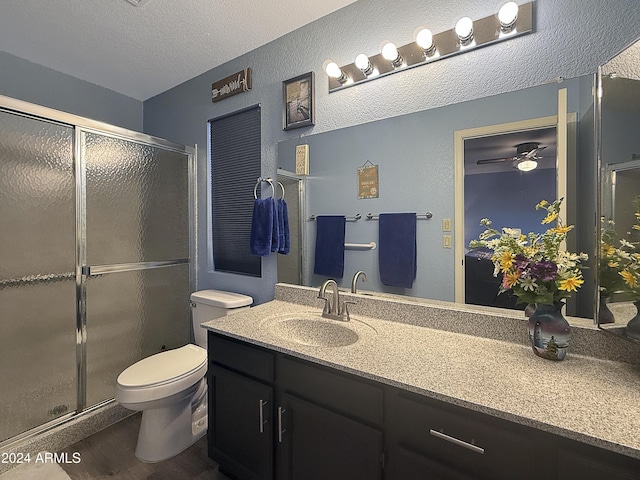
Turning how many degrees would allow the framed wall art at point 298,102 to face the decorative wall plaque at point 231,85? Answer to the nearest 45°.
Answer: approximately 90° to its right

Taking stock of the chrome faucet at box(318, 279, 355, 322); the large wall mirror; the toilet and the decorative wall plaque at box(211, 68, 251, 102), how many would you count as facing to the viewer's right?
0

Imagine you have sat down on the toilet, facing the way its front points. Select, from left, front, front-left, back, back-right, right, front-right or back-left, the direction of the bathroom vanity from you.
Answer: left

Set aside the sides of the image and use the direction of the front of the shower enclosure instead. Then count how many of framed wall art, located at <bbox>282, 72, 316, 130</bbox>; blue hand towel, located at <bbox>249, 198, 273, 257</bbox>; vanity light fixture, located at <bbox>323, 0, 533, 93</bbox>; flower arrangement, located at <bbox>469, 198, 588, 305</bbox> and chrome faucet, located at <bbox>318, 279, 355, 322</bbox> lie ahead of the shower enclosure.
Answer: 5

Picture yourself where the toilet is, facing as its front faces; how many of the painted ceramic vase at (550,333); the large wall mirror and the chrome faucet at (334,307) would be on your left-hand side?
3

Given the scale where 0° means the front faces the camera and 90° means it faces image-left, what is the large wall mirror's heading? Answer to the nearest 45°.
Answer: approximately 45°

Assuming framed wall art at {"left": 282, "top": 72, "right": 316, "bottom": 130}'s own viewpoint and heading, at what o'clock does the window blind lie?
The window blind is roughly at 3 o'clock from the framed wall art.

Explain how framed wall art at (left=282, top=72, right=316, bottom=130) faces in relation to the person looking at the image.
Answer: facing the viewer and to the left of the viewer

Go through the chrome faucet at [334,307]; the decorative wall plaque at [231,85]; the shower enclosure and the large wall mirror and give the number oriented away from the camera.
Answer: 0
